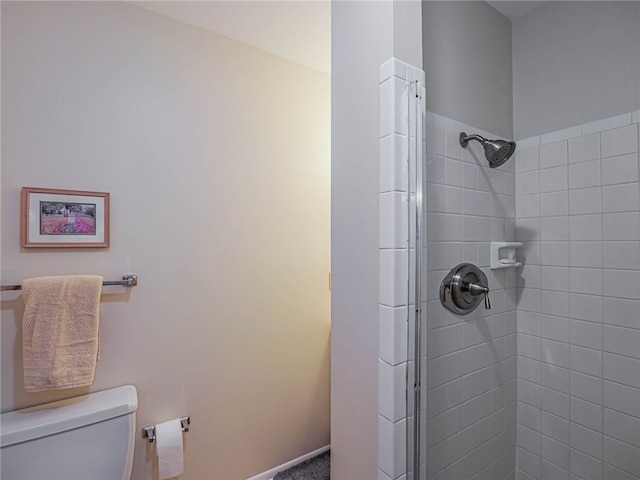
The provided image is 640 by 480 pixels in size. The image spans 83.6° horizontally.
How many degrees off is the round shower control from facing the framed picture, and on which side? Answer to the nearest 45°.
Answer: approximately 135° to its right

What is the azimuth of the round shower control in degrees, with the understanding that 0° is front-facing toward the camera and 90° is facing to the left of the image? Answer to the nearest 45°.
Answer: approximately 315°

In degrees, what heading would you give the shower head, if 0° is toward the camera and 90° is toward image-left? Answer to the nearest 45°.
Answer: approximately 315°

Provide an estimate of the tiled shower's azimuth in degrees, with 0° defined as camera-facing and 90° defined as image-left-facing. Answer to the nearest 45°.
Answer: approximately 45°

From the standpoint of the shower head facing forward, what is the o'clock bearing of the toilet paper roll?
The toilet paper roll is roughly at 4 o'clock from the shower head.

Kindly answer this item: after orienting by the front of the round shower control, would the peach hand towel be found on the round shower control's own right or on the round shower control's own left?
on the round shower control's own right

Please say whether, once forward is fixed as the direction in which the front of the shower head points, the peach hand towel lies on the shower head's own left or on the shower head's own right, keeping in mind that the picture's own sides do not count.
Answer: on the shower head's own right
